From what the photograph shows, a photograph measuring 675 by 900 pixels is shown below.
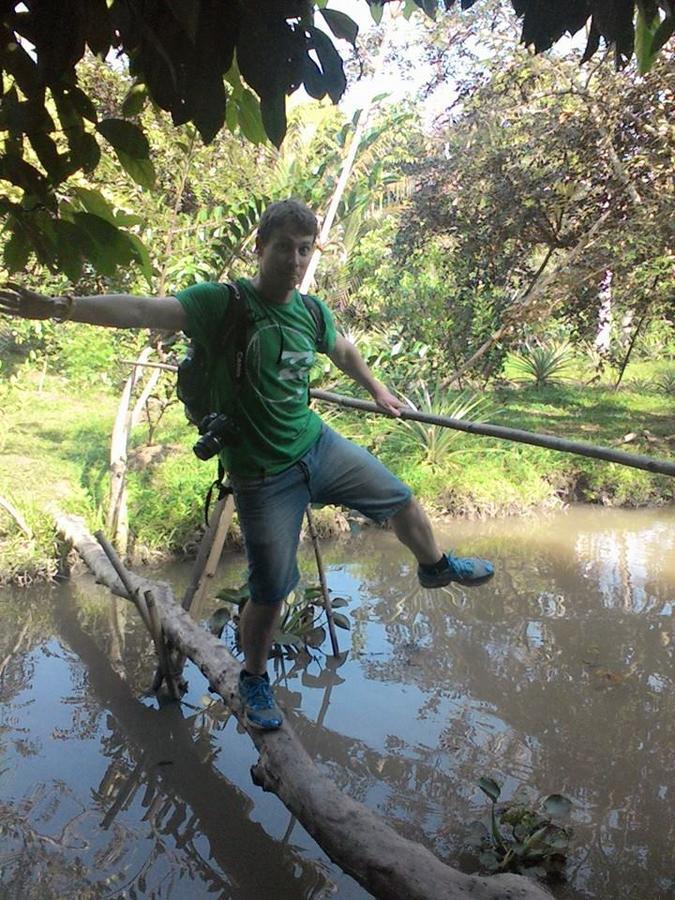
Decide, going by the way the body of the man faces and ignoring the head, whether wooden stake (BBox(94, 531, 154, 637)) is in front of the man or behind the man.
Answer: behind

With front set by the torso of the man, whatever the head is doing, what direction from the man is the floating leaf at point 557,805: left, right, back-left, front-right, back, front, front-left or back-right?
front-left

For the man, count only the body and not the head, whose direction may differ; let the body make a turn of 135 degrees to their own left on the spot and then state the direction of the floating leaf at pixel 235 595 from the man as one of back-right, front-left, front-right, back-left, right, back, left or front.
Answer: front

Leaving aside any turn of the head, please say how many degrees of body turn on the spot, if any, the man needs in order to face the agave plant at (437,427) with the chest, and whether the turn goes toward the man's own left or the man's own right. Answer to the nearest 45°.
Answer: approximately 135° to the man's own left

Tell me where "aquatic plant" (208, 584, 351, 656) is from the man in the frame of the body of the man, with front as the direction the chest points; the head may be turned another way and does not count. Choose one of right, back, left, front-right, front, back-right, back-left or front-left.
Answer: back-left

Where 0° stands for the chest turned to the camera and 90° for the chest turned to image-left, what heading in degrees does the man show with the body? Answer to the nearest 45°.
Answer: approximately 315°
